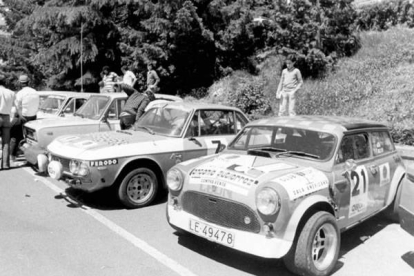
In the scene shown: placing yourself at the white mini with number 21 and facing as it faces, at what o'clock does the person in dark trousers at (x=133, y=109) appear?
The person in dark trousers is roughly at 3 o'clock from the white mini with number 21.

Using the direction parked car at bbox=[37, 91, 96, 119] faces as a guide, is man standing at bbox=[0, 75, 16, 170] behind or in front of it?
in front

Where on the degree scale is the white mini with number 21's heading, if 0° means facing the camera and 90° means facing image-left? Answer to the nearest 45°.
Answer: approximately 45°

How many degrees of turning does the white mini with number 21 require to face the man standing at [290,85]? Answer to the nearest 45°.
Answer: approximately 135° to its right

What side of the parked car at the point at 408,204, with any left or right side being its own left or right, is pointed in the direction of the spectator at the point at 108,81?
right

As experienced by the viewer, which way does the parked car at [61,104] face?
facing the viewer and to the left of the viewer

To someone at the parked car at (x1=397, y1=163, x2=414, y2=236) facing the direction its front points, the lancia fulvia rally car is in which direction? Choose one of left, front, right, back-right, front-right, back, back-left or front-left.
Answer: front-right

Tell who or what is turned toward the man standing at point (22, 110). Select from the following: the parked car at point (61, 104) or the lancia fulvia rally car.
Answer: the parked car

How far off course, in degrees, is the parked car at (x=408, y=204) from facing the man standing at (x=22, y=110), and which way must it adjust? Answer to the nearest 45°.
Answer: approximately 45° to its right
